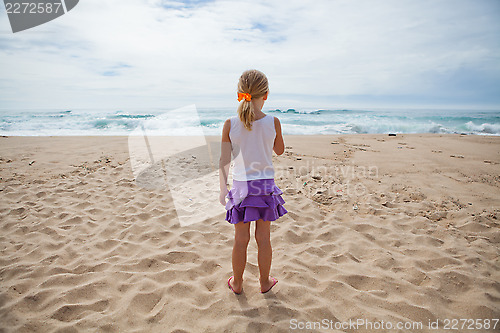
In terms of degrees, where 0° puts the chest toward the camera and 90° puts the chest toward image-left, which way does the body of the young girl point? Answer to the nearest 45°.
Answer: approximately 180°
